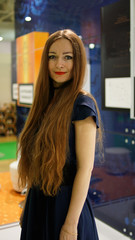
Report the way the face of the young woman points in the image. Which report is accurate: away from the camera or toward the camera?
toward the camera

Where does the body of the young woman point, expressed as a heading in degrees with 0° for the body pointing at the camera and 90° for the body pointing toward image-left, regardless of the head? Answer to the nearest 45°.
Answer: approximately 45°

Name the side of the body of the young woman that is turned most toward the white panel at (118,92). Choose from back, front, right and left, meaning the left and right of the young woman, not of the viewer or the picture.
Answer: back

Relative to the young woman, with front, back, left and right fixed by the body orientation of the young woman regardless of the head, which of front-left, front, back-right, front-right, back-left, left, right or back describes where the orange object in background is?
back-right
